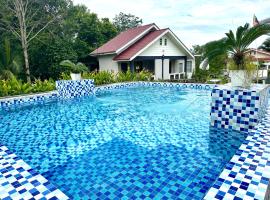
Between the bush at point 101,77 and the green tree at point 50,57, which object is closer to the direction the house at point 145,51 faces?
the bush

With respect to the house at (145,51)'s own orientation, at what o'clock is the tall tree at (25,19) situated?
The tall tree is roughly at 4 o'clock from the house.

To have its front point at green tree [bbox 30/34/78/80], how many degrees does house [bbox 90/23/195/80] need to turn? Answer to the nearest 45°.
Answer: approximately 135° to its right

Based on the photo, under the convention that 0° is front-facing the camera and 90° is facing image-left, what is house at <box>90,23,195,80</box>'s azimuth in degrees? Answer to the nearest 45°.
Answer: approximately 315°

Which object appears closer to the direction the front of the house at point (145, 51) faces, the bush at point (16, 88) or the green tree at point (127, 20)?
the bush

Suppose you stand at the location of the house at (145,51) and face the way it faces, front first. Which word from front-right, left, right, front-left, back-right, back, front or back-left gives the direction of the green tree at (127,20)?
back-left

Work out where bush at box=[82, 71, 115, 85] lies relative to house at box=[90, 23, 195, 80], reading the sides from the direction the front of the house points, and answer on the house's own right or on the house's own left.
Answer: on the house's own right

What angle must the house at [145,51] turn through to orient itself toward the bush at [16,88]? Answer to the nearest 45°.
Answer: approximately 90° to its right

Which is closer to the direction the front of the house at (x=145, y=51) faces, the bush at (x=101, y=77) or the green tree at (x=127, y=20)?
the bush

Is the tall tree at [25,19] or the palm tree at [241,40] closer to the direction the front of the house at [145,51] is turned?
the palm tree
